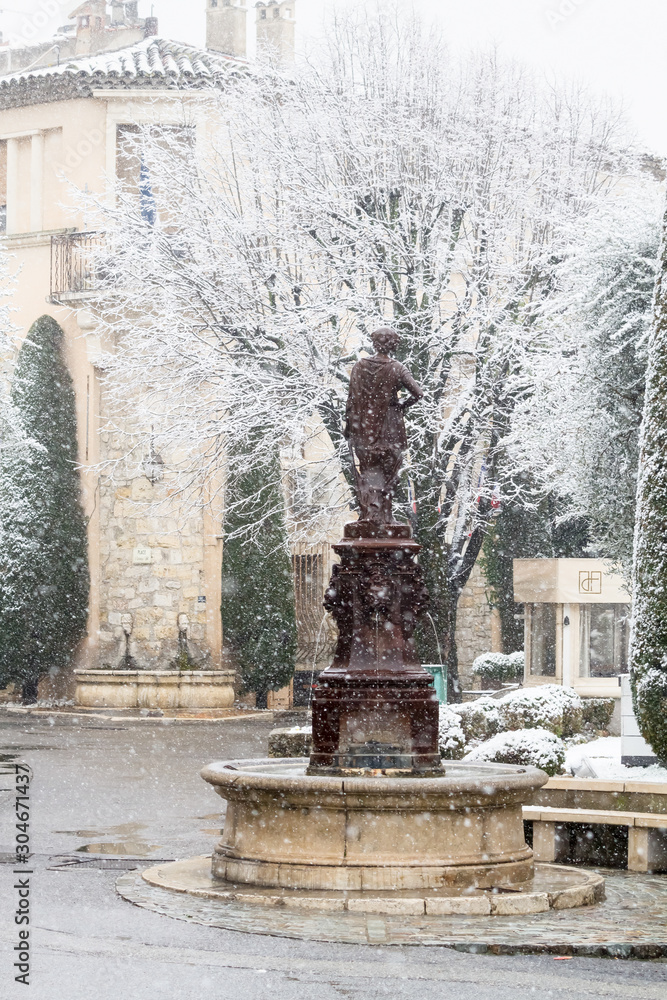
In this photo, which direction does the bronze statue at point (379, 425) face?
away from the camera

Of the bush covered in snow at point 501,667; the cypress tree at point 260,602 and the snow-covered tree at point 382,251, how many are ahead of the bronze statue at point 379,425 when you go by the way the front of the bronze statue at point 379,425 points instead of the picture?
3

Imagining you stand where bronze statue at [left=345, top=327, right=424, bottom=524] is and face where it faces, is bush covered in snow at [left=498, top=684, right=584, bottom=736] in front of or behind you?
in front

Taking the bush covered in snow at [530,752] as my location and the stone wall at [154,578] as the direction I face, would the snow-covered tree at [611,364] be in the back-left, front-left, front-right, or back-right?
front-right

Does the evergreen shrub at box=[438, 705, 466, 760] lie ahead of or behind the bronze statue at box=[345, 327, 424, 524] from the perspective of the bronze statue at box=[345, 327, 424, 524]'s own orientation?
ahead

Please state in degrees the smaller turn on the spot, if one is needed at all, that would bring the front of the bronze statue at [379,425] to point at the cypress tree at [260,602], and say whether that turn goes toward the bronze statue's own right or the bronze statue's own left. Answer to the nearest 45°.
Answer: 0° — it already faces it
